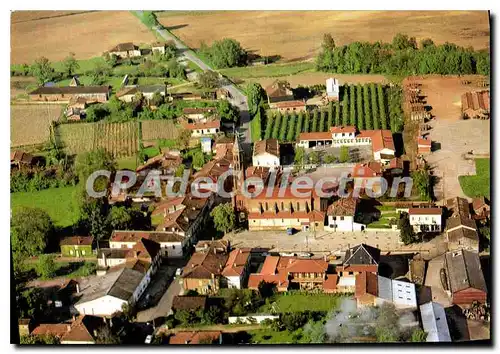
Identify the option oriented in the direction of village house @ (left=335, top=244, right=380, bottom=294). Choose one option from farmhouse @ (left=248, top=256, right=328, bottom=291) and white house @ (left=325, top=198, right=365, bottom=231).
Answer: the white house

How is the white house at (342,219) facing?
toward the camera

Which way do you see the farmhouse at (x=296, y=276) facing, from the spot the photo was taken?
facing the viewer

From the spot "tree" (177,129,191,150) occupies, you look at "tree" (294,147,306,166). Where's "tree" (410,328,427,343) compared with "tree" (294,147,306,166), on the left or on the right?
right

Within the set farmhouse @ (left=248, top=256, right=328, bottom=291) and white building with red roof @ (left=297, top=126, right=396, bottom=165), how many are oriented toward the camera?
2

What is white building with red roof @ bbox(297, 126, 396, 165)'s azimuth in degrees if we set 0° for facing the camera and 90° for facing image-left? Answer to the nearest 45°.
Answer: approximately 0°

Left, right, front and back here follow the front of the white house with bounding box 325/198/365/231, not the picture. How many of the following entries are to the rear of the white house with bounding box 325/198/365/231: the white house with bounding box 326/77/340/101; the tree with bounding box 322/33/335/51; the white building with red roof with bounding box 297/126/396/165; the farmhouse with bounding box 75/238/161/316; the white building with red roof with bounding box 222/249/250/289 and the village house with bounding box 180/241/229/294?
3

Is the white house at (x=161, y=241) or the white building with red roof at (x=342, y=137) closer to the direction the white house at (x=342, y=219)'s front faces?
the white house

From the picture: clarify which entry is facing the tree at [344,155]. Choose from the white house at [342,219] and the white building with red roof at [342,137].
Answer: the white building with red roof

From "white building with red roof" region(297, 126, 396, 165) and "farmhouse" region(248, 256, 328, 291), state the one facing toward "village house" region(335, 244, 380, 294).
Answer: the white building with red roof

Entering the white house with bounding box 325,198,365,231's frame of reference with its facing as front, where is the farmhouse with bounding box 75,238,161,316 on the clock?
The farmhouse is roughly at 2 o'clock from the white house.

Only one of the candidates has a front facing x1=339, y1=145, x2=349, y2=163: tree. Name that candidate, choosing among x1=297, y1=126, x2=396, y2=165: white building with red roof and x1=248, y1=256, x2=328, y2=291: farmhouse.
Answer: the white building with red roof

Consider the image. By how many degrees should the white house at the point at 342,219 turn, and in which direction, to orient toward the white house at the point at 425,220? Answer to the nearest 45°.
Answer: approximately 90° to its left

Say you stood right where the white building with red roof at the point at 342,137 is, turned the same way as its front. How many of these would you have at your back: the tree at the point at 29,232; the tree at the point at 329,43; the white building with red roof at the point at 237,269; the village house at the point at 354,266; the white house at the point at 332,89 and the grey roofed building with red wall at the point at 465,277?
2
